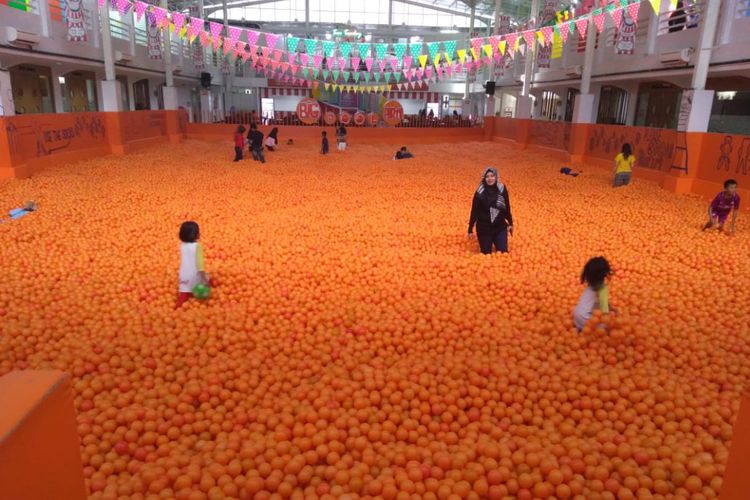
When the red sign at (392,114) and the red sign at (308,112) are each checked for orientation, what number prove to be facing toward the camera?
2

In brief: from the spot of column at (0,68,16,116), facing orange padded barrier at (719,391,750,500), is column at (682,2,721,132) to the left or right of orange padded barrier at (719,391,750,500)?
left

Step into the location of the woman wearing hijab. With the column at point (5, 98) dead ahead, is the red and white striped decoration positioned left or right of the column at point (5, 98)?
right

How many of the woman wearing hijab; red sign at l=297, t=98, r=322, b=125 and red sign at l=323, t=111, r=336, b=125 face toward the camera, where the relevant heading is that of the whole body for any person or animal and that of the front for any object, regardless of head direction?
3

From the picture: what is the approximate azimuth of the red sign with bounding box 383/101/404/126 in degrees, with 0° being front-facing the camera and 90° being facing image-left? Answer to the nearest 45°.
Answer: approximately 0°

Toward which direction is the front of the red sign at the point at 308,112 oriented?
toward the camera

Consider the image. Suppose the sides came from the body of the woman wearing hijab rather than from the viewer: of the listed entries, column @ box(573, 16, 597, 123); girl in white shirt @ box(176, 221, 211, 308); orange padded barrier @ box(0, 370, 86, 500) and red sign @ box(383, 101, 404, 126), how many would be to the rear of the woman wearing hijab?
2

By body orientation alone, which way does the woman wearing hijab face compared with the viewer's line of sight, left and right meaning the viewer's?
facing the viewer

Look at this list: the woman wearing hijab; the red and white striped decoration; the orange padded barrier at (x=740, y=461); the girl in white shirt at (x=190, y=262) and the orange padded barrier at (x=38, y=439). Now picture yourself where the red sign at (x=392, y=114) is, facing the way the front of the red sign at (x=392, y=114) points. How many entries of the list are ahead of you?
4

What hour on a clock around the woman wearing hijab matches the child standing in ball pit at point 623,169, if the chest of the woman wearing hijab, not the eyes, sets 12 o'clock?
The child standing in ball pit is roughly at 7 o'clock from the woman wearing hijab.

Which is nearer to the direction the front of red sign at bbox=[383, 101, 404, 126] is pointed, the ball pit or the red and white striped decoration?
the ball pit

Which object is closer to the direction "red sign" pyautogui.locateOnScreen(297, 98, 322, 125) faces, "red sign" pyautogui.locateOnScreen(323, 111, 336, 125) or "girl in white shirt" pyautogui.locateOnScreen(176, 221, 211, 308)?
the girl in white shirt

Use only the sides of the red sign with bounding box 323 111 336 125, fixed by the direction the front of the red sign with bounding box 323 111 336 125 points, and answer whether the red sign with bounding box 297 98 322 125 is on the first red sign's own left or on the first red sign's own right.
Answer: on the first red sign's own right

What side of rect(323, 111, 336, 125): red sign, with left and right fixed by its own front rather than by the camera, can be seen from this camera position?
front

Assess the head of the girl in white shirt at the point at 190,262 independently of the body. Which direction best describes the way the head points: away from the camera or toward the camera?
away from the camera
